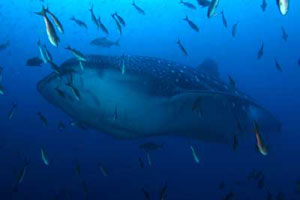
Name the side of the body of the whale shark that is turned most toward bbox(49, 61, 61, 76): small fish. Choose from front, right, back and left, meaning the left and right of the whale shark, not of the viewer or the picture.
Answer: front

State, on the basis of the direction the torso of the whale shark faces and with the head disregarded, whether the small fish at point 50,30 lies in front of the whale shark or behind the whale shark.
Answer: in front

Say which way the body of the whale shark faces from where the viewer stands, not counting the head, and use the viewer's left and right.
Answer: facing the viewer and to the left of the viewer
